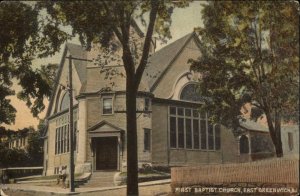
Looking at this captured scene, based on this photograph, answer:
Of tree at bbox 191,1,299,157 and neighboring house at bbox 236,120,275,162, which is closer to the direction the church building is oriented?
the tree

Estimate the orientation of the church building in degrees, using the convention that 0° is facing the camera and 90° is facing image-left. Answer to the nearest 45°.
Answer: approximately 0°

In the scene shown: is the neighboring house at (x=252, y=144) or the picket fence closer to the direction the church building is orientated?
the picket fence

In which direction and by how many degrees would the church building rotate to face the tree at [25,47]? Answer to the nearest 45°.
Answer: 0° — it already faces it

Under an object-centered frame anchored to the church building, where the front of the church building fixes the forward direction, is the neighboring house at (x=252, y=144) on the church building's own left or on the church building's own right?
on the church building's own left

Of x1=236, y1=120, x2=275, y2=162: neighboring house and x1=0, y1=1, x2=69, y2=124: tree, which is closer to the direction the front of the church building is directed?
the tree
